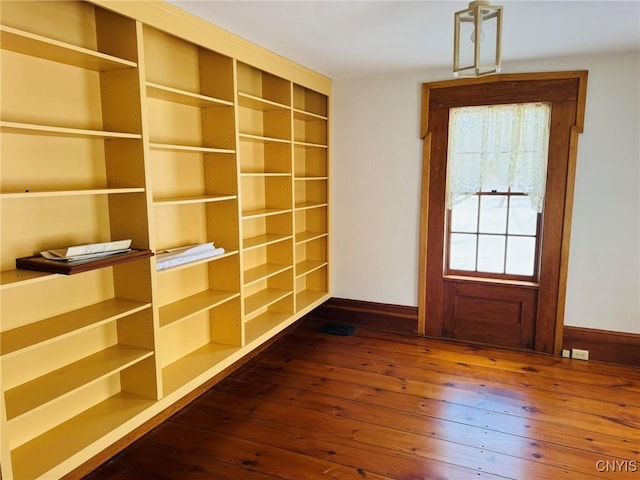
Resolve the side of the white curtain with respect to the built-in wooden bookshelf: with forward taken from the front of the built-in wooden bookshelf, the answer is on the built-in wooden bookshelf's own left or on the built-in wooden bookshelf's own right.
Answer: on the built-in wooden bookshelf's own left

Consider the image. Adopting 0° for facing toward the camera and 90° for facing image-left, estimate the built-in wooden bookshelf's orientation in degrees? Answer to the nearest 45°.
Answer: approximately 315°

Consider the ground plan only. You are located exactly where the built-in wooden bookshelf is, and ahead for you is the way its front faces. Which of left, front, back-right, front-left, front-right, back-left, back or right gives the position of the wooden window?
front-left

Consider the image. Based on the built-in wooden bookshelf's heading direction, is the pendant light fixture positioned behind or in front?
in front
